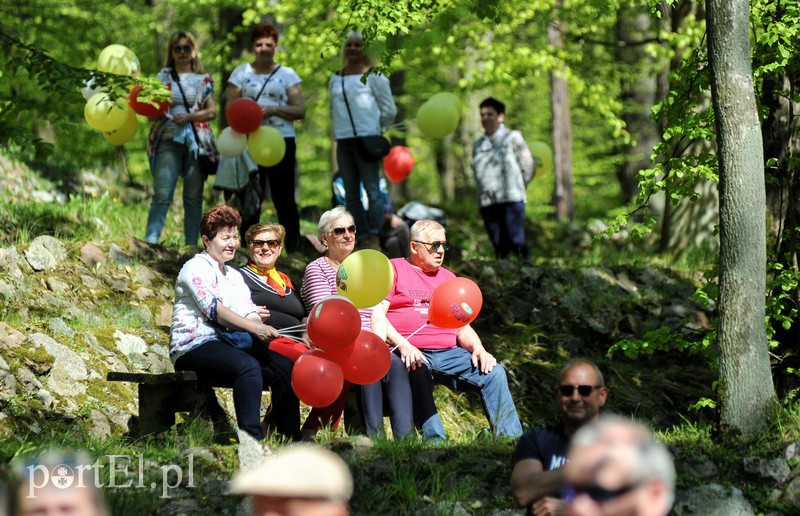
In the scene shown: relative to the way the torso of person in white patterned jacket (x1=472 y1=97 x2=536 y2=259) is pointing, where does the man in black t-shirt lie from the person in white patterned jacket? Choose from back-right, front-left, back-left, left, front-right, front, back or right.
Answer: front-left

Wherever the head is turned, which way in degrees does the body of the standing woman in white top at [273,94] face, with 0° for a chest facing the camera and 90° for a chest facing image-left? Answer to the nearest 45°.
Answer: approximately 0°

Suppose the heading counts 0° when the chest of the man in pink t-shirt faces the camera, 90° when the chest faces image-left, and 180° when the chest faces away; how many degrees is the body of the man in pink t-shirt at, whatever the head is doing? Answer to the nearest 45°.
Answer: approximately 315°

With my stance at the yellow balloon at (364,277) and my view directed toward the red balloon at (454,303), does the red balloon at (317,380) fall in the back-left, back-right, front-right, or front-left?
back-right

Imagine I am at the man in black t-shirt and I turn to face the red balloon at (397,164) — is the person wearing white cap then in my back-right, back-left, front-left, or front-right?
back-left

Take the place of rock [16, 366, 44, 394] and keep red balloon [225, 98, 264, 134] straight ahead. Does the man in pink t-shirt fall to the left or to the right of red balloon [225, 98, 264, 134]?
right
